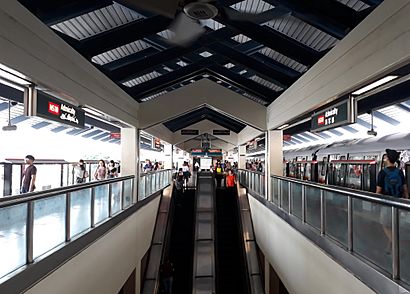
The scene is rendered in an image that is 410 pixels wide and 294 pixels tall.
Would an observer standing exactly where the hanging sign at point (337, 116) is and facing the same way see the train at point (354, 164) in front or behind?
behind

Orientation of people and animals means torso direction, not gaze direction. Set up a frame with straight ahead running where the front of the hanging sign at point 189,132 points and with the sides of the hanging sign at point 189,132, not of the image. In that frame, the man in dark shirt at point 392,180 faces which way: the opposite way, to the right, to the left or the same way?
the opposite way

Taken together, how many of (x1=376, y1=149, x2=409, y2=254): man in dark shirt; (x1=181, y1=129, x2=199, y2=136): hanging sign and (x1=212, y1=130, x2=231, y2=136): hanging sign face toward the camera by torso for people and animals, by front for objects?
2

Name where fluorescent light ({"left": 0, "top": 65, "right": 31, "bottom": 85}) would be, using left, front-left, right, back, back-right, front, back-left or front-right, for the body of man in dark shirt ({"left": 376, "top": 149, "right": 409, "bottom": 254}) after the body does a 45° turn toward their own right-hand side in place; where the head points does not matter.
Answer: back-left

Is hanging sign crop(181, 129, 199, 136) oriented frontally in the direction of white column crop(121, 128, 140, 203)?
yes

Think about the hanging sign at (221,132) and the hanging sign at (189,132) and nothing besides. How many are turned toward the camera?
2
